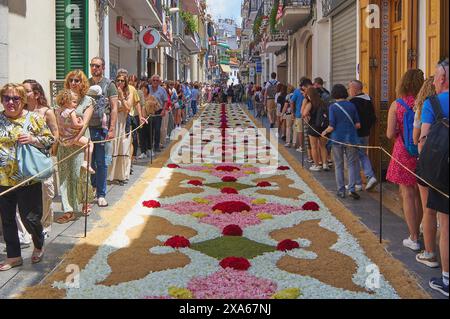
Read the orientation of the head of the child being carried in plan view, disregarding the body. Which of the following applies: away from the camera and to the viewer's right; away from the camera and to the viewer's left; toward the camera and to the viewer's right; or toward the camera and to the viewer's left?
toward the camera and to the viewer's right

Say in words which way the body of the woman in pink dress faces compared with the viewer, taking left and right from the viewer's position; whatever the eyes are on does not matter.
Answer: facing away from the viewer and to the left of the viewer

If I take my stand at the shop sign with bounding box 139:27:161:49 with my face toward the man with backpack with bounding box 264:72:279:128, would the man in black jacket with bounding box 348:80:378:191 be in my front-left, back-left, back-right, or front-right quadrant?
front-right

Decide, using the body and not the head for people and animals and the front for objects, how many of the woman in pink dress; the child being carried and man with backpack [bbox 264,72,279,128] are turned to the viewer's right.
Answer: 1

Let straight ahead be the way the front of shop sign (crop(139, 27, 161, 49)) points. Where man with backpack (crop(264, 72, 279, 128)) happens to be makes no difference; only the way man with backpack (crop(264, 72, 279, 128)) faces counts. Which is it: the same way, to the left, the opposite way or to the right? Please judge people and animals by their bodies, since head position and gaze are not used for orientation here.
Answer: the opposite way

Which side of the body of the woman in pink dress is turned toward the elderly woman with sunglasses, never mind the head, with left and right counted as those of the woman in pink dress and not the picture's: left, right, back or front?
left

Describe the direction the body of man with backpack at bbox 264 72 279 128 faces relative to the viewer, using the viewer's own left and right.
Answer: facing away from the viewer

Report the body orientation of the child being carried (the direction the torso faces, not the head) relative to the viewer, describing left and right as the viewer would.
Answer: facing to the right of the viewer

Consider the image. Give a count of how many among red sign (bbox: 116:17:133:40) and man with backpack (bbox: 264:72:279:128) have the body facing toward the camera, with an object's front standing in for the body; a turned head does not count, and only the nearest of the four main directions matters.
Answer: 1

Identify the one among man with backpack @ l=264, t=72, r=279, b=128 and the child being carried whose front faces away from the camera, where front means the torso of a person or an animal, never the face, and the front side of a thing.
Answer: the man with backpack

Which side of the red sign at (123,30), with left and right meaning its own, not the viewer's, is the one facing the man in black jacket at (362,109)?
front
